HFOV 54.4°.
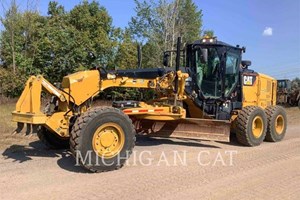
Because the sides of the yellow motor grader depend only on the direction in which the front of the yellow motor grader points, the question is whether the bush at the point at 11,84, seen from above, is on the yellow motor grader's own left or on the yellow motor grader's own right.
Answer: on the yellow motor grader's own right

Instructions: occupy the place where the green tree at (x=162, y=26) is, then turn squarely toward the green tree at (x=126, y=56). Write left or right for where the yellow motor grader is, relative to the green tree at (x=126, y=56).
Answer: left

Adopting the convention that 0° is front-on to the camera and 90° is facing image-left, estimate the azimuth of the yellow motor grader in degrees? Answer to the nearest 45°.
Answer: approximately 45°

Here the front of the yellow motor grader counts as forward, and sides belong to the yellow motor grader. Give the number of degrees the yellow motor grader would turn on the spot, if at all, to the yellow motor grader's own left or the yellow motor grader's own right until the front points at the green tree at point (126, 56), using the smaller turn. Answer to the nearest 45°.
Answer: approximately 135° to the yellow motor grader's own right

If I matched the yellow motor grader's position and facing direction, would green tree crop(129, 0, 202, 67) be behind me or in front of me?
behind
